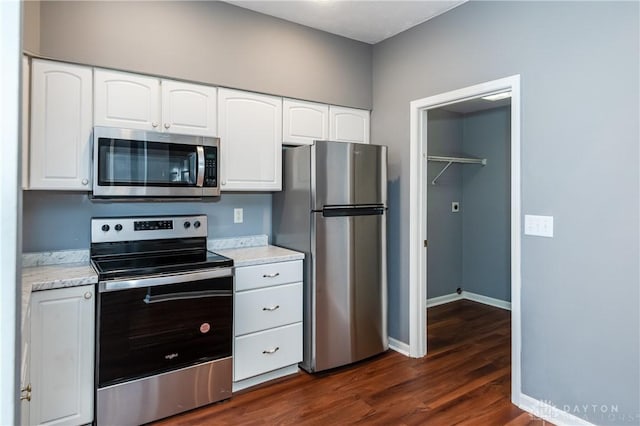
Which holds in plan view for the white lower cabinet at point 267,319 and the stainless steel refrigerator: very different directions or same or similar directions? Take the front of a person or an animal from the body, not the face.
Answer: same or similar directions

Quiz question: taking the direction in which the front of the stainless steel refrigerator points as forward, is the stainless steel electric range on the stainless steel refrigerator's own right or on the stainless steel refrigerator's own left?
on the stainless steel refrigerator's own right

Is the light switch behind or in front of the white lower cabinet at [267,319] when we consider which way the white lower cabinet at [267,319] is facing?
in front

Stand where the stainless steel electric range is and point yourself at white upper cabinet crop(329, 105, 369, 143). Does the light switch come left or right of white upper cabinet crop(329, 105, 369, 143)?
right

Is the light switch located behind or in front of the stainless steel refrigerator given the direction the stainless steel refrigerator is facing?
in front

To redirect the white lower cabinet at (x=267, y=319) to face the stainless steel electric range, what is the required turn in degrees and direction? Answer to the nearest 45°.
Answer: approximately 90° to its right

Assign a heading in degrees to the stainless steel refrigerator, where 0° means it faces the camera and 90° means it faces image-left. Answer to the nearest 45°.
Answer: approximately 315°

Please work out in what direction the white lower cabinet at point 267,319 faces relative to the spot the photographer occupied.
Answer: facing the viewer and to the right of the viewer

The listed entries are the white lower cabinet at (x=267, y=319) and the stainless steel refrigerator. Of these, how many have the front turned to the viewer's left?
0

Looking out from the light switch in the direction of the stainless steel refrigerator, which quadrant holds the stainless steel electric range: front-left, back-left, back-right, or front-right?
front-left
